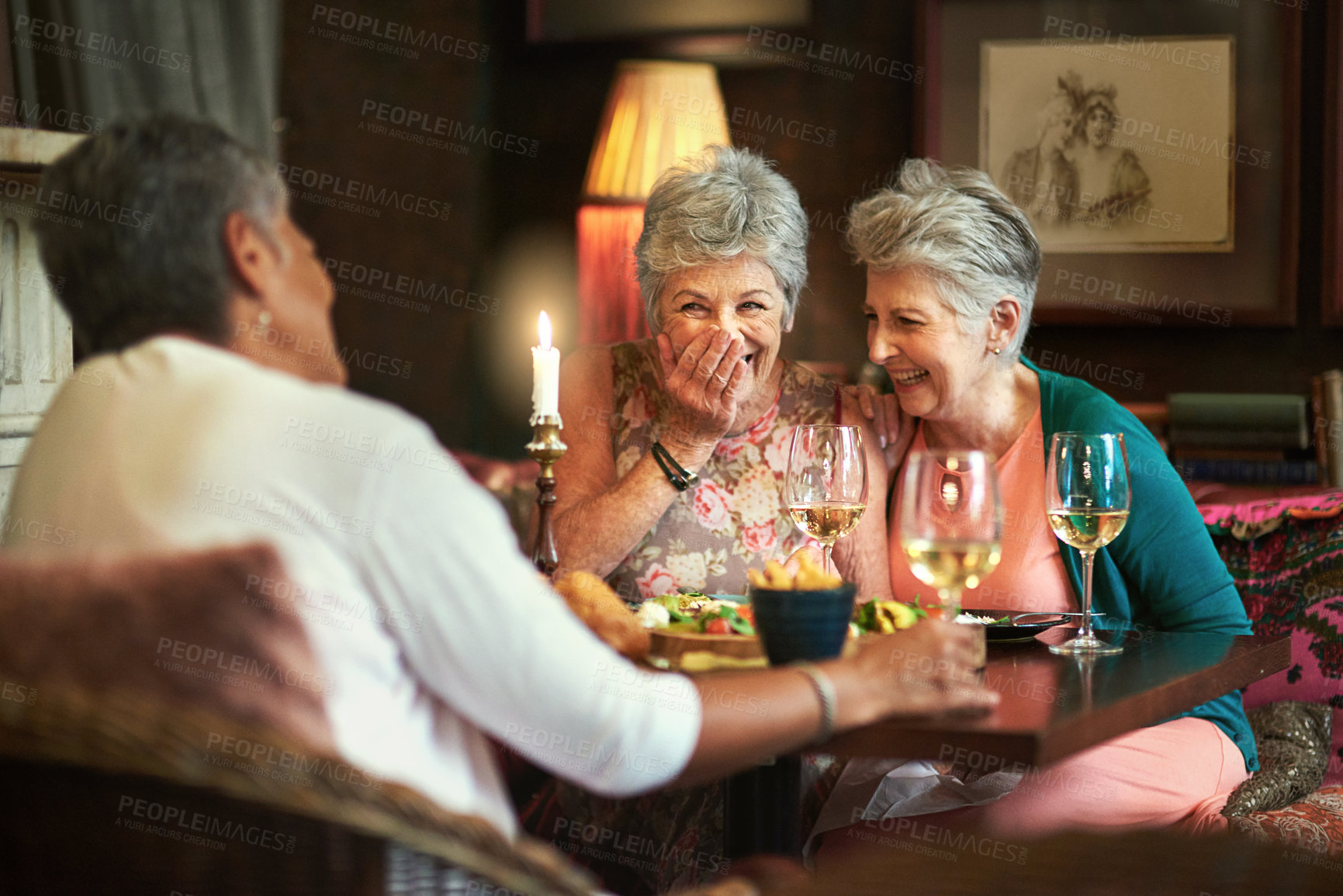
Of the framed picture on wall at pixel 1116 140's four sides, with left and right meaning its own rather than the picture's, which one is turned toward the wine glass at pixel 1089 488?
front

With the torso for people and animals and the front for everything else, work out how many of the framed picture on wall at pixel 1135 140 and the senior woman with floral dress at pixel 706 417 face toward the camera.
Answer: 2

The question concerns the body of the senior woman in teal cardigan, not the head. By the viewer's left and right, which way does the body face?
facing the viewer and to the left of the viewer

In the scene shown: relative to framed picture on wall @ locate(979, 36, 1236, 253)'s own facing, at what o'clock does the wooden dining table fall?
The wooden dining table is roughly at 12 o'clock from the framed picture on wall.

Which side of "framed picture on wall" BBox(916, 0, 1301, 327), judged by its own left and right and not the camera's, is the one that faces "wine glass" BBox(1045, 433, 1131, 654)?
front

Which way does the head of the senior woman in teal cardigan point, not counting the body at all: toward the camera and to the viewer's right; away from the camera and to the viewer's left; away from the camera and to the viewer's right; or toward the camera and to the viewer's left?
toward the camera and to the viewer's left

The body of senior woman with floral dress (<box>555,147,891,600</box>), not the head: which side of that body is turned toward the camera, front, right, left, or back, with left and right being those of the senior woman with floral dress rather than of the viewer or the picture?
front

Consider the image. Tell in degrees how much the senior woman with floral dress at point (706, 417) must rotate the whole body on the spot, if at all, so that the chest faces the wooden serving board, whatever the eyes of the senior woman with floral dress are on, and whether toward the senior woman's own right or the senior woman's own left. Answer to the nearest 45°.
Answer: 0° — they already face it

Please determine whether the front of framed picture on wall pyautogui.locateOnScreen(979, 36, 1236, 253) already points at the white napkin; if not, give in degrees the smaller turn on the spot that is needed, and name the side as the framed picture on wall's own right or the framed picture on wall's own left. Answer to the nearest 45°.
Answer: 0° — it already faces it

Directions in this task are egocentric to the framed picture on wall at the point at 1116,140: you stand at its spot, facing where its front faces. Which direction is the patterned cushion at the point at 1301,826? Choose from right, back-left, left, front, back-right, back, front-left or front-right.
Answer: front

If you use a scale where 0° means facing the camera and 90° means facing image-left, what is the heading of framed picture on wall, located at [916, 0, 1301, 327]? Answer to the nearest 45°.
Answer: approximately 0°

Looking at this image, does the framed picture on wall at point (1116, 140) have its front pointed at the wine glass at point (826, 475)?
yes

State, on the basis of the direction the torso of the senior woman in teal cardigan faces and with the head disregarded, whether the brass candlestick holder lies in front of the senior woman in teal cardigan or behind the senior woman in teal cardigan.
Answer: in front
